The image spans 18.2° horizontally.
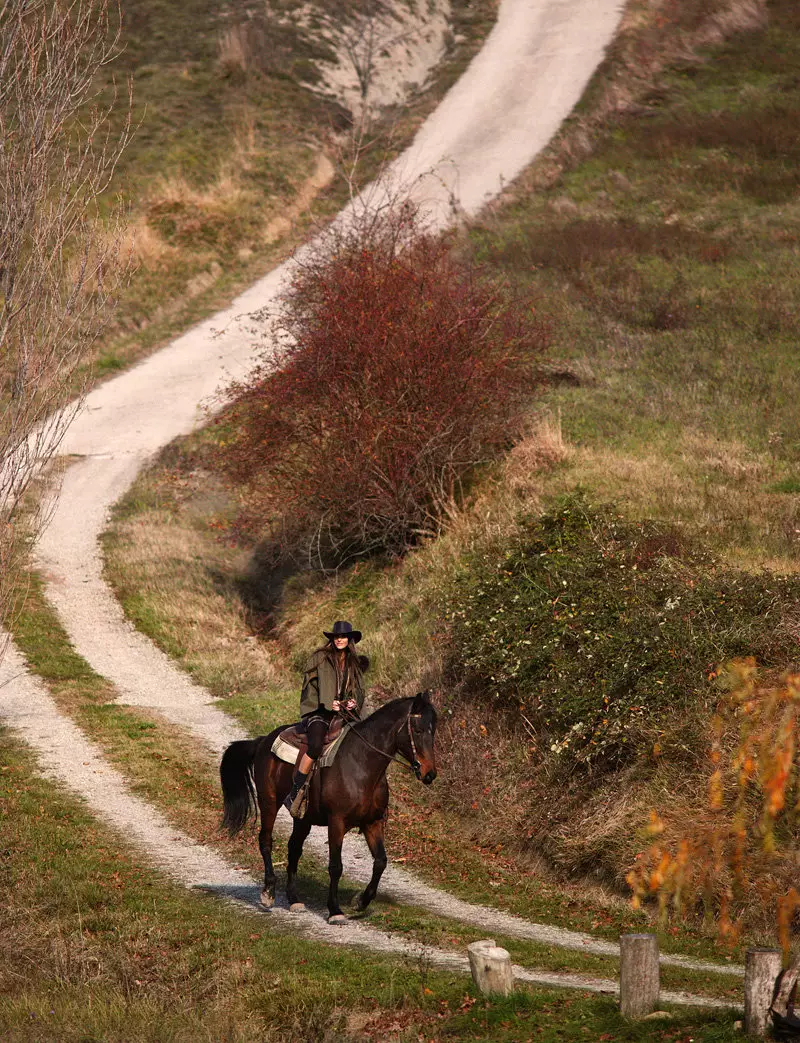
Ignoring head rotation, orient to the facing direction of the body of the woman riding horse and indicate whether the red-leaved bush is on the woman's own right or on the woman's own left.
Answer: on the woman's own left

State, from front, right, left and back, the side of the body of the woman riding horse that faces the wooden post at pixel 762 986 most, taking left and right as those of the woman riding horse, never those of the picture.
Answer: front

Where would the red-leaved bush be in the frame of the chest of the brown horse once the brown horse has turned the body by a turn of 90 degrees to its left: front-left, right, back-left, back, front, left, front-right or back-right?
front-left

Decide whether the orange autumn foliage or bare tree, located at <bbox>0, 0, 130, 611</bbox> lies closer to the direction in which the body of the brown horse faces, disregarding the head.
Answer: the orange autumn foliage

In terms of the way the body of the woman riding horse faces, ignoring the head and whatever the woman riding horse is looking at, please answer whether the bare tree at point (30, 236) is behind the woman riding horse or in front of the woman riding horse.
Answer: behind

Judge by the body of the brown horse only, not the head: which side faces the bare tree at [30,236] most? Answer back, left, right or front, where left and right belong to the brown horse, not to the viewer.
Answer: back

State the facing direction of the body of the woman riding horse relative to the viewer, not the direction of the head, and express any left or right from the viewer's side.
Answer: facing the viewer and to the right of the viewer

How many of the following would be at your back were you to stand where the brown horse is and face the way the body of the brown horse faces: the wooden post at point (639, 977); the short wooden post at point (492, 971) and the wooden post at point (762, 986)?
0

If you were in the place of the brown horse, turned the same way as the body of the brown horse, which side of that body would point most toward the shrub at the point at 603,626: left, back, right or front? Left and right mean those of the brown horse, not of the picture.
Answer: left

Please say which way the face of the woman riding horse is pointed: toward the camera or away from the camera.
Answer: toward the camera

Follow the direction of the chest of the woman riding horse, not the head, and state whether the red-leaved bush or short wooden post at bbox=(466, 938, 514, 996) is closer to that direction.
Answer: the short wooden post
